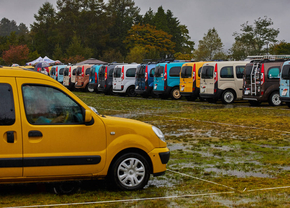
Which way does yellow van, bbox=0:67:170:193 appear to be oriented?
to the viewer's right

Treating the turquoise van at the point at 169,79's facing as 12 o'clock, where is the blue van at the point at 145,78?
The blue van is roughly at 9 o'clock from the turquoise van.

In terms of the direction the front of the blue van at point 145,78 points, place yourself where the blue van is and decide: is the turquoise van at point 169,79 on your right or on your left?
on your right

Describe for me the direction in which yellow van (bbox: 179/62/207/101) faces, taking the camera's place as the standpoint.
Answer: facing away from the viewer and to the right of the viewer

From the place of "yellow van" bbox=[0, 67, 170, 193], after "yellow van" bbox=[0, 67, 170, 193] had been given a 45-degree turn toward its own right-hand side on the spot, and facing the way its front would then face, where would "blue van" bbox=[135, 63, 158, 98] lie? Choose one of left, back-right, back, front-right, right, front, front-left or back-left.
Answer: back-left

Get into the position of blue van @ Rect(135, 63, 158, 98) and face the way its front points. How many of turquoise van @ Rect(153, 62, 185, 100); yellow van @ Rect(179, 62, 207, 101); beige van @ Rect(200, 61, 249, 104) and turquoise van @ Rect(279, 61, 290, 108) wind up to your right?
4

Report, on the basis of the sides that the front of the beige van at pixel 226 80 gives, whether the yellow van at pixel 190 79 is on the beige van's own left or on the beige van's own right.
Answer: on the beige van's own left

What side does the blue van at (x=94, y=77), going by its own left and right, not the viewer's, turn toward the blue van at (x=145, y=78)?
right

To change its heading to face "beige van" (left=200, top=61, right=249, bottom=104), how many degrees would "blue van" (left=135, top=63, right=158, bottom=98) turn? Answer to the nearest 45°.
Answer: approximately 90° to its right
